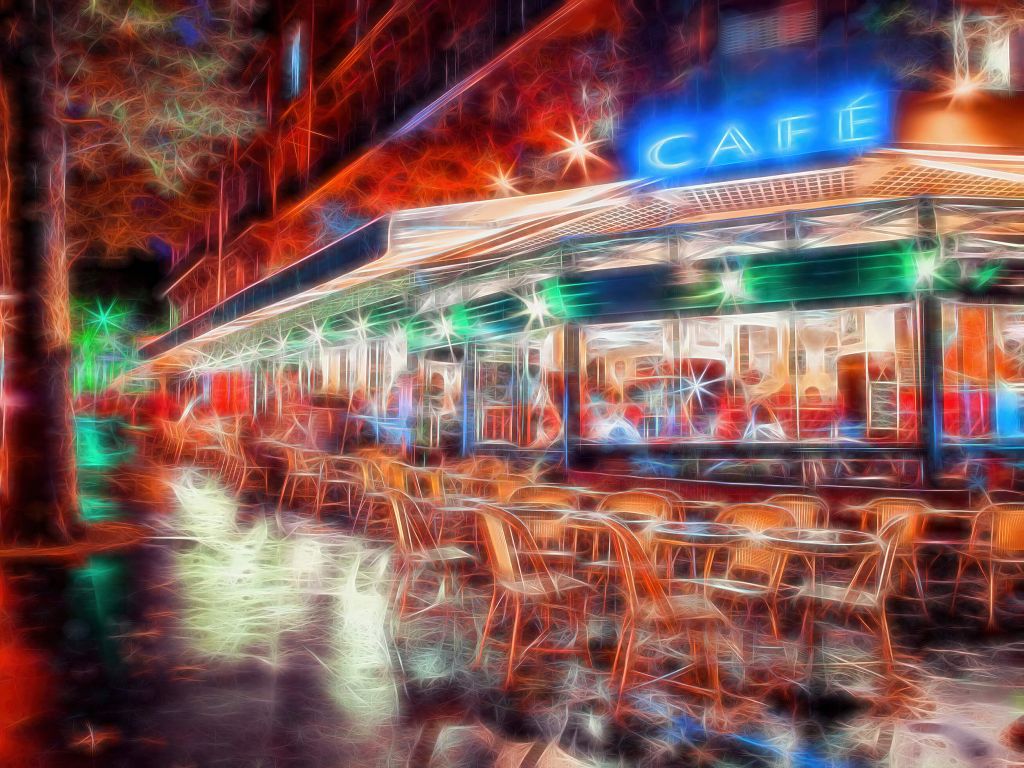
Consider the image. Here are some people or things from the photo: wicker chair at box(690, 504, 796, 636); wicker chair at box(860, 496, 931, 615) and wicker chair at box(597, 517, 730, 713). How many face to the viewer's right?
1

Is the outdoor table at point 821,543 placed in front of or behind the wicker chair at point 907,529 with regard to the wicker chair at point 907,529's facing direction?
in front

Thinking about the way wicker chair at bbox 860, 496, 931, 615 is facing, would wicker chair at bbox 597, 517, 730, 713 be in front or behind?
in front

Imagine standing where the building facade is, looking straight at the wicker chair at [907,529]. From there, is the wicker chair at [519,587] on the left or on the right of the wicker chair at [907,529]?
right

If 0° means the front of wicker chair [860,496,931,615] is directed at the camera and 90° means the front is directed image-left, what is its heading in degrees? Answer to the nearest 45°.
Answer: approximately 45°

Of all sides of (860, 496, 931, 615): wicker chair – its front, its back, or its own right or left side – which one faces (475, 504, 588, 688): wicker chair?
front

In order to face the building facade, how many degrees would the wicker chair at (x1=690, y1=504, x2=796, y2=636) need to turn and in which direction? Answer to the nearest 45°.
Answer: approximately 135° to its right
